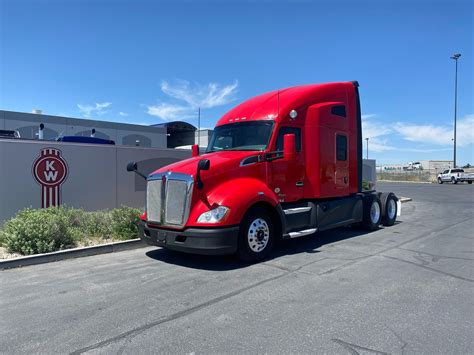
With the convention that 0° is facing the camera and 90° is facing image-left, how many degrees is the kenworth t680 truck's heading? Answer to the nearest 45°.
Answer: approximately 45°

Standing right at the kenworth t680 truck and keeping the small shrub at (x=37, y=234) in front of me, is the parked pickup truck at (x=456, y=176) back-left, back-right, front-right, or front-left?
back-right

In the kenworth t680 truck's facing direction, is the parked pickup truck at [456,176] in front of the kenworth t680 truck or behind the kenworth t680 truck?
behind

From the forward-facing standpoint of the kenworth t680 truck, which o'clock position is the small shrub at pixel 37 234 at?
The small shrub is roughly at 1 o'clock from the kenworth t680 truck.

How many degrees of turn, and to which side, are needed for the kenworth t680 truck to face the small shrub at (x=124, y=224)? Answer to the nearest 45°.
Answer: approximately 45° to its right

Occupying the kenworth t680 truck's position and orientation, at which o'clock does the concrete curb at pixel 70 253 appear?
The concrete curb is roughly at 1 o'clock from the kenworth t680 truck.
